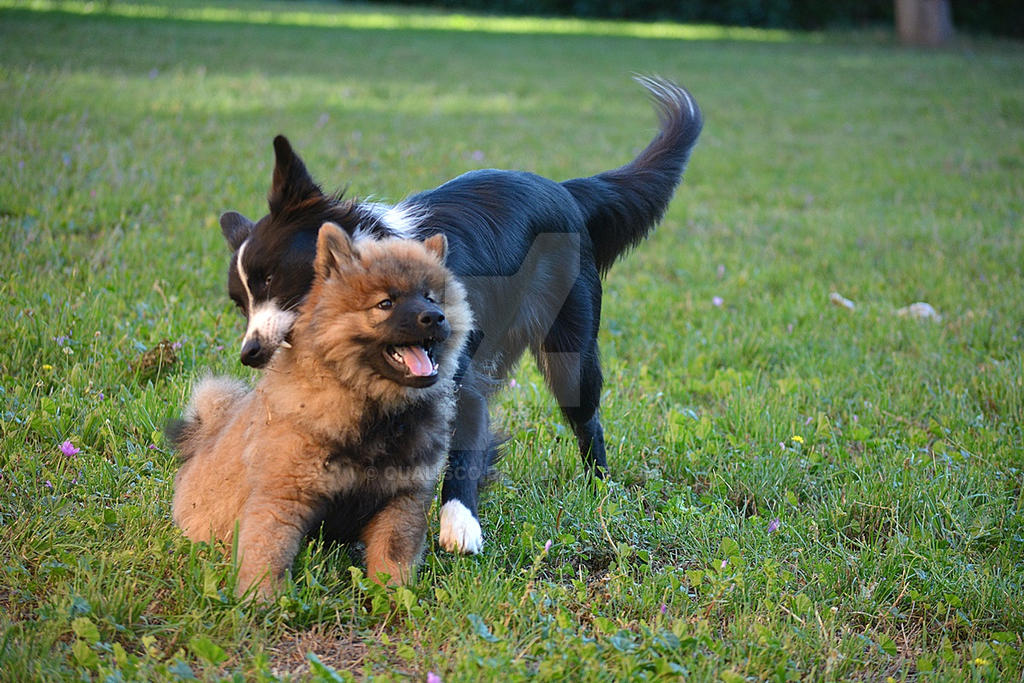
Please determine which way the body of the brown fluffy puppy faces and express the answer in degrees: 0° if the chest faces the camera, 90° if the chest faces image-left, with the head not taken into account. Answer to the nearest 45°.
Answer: approximately 315°

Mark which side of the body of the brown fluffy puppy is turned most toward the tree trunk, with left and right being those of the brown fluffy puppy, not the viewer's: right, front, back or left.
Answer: left
